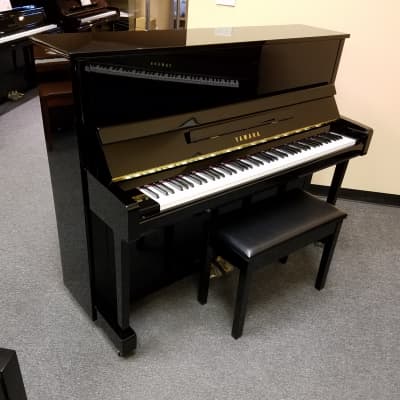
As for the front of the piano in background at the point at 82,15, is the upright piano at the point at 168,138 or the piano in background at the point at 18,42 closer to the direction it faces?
the upright piano

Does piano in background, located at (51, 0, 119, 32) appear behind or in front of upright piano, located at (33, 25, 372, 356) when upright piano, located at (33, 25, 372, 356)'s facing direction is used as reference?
behind

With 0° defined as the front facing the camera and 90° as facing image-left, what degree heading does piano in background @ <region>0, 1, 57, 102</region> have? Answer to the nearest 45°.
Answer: approximately 315°

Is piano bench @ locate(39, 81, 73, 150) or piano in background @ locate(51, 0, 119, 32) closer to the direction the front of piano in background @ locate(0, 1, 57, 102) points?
the piano bench

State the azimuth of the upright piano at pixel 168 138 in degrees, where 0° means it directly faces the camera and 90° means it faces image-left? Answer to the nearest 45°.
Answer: approximately 315°

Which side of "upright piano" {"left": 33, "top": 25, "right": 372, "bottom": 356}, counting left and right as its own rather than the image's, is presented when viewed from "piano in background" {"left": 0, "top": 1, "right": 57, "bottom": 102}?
back
